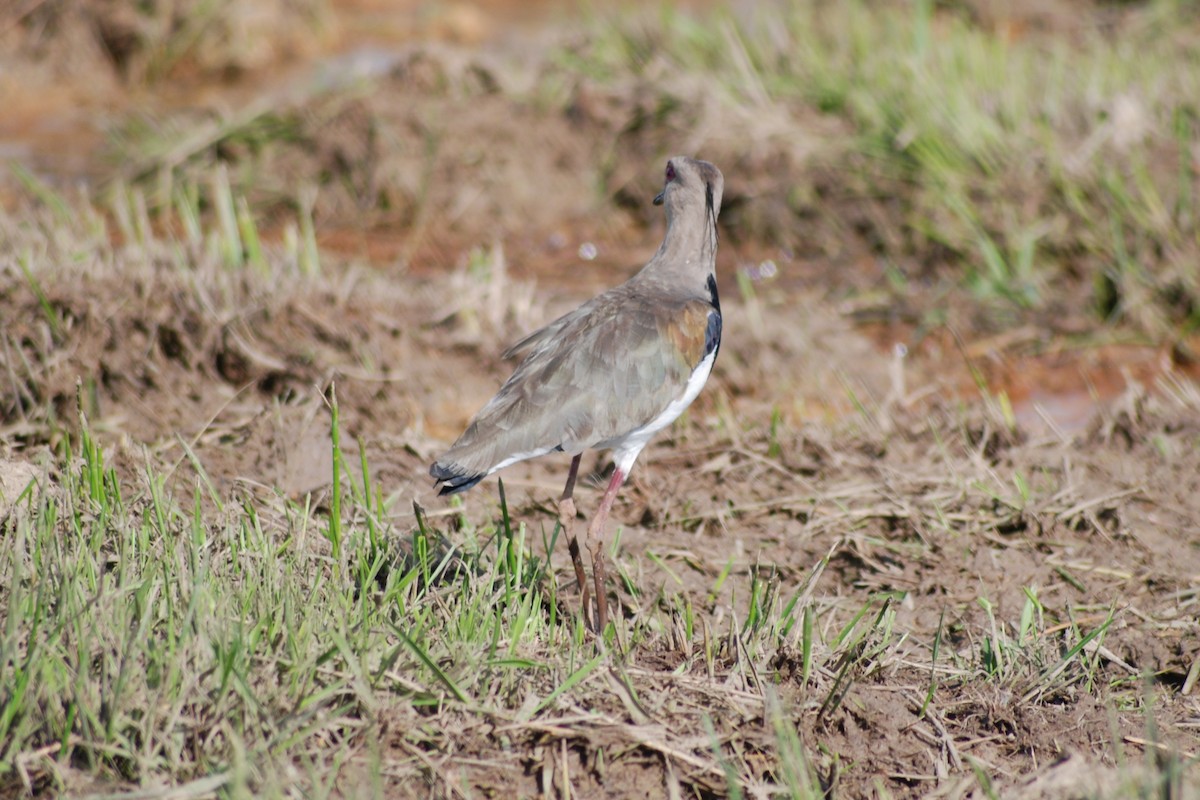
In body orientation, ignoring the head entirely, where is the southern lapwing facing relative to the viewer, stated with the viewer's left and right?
facing away from the viewer and to the right of the viewer
